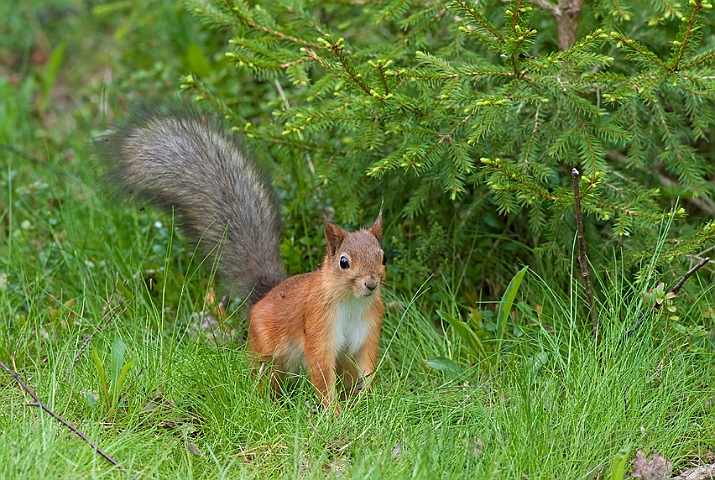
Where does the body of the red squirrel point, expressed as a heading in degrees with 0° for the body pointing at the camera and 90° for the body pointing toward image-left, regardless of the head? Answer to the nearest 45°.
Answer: approximately 315°

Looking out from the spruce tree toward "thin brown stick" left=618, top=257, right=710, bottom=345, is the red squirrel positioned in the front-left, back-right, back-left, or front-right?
back-right
